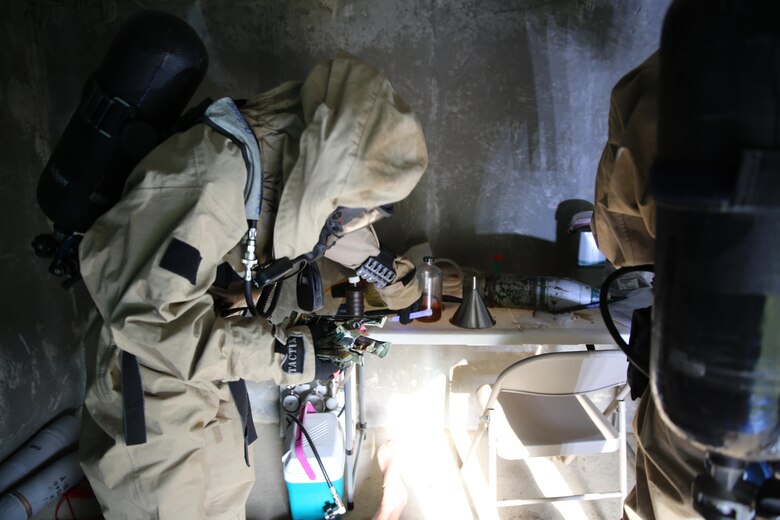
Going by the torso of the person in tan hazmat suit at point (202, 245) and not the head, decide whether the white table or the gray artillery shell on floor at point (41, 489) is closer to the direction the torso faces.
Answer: the white table

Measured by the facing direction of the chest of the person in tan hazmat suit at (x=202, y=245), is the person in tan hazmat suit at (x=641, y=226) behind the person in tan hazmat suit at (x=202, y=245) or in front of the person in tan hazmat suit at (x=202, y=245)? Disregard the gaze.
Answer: in front

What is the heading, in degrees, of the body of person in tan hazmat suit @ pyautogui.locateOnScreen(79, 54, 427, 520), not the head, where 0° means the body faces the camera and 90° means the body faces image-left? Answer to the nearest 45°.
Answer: approximately 270°

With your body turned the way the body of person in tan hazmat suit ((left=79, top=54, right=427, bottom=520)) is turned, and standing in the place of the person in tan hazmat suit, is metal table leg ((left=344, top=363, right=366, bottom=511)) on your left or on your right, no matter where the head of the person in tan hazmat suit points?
on your left

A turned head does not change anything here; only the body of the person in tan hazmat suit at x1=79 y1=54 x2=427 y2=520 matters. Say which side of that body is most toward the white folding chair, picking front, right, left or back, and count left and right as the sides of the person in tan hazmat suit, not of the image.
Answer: front

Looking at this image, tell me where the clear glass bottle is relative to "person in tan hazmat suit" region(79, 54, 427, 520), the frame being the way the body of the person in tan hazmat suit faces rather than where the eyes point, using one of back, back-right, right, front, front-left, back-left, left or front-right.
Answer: front-left

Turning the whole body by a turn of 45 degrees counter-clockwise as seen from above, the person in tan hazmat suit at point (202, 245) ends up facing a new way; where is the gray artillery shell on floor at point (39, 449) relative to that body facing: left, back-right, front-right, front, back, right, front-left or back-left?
left

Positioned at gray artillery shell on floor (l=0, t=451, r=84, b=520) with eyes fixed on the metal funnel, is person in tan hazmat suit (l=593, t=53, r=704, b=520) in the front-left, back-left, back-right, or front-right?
front-right

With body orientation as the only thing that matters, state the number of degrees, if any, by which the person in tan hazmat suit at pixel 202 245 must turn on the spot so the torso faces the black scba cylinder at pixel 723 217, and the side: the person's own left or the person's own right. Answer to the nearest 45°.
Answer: approximately 45° to the person's own right

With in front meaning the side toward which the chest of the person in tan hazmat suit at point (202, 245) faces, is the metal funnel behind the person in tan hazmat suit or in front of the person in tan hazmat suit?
in front
